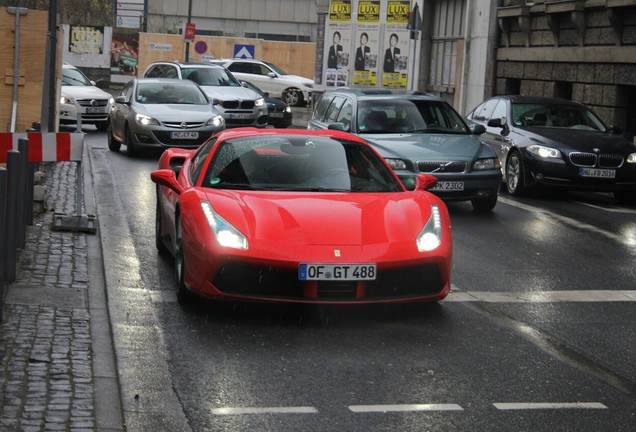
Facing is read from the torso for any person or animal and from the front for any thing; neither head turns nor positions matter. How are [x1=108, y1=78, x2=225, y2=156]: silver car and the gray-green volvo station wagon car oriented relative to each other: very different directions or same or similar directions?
same or similar directions

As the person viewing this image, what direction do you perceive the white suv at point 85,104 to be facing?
facing the viewer and to the right of the viewer

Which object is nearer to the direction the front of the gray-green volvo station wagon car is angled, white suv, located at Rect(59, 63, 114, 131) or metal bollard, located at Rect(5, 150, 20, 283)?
the metal bollard

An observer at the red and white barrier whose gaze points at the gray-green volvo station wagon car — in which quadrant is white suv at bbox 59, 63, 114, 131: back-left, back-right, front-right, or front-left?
front-left

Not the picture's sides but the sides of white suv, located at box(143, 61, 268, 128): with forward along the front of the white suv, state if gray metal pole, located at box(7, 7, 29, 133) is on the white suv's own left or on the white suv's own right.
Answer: on the white suv's own right

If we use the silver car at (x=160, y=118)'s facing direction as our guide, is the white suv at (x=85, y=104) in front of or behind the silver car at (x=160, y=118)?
behind

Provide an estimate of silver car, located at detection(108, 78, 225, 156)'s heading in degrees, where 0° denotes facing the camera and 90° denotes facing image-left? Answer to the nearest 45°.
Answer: approximately 315°

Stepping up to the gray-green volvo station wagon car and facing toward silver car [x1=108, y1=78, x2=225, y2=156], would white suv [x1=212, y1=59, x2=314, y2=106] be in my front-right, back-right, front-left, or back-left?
front-right

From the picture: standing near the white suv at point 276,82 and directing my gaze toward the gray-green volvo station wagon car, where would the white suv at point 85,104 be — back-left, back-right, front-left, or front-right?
front-right

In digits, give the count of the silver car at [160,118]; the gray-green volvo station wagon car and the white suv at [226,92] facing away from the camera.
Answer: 0

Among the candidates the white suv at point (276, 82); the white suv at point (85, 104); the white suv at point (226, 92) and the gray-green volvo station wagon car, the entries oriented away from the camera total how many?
0

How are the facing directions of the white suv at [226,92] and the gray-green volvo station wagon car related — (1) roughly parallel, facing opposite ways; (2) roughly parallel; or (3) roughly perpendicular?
roughly parallel

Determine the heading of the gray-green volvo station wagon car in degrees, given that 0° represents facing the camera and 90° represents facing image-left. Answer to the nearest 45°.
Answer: approximately 315°

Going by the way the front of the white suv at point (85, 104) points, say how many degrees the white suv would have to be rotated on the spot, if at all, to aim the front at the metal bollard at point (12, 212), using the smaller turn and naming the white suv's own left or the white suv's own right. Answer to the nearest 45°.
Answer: approximately 45° to the white suv's own right

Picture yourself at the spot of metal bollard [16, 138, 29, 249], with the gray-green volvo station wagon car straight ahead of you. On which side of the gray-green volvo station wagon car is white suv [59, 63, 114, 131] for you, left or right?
left
